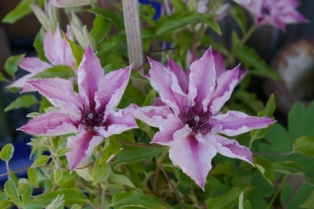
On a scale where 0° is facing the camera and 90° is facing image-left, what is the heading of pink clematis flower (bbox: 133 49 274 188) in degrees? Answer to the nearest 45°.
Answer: approximately 0°

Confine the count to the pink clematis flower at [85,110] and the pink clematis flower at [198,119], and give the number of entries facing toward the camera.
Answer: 2

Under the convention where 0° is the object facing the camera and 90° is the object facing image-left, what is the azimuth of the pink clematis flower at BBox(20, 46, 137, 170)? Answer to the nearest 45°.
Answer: approximately 0°
